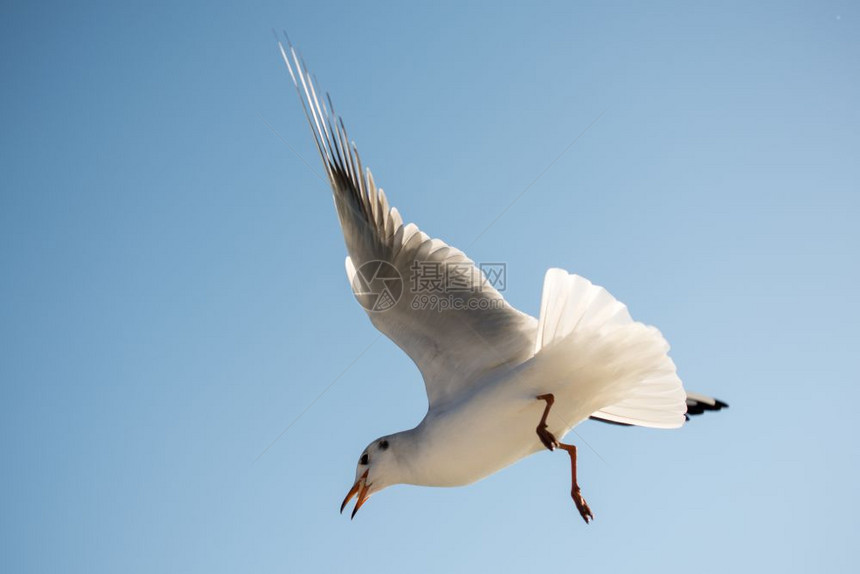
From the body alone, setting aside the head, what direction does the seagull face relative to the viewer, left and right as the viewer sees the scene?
facing to the left of the viewer
